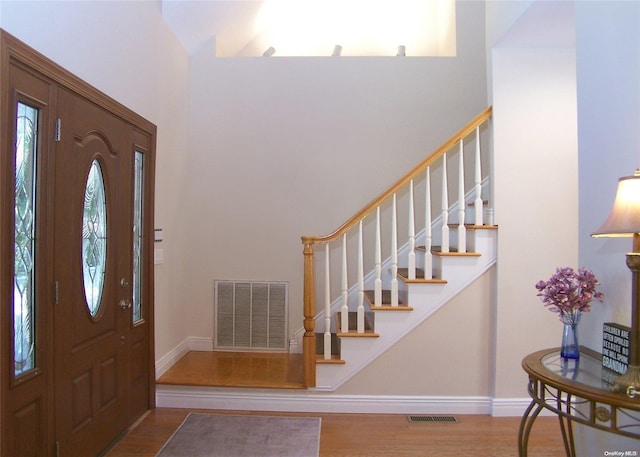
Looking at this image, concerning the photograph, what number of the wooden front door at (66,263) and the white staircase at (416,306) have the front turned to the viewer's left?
1

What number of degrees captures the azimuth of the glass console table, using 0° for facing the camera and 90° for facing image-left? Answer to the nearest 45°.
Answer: approximately 45°

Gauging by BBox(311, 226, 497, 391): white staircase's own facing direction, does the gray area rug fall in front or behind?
in front

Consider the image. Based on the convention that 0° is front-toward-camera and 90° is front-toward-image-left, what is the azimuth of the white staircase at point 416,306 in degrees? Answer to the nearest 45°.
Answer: approximately 90°

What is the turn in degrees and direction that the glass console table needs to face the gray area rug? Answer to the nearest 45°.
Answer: approximately 45° to its right

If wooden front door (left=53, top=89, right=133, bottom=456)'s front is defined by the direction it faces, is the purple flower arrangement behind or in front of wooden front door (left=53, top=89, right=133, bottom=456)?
in front

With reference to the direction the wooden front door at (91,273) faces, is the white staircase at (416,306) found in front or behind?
in front

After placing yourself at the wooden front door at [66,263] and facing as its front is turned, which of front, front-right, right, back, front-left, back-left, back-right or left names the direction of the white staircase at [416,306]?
front-left

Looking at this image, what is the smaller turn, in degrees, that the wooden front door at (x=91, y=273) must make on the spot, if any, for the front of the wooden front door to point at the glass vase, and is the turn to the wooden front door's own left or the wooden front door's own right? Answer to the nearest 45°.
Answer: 0° — it already faces it

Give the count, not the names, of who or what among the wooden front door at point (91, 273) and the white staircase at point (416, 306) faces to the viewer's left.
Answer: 1

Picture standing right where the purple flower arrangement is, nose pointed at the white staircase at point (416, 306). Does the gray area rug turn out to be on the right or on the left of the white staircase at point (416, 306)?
left
